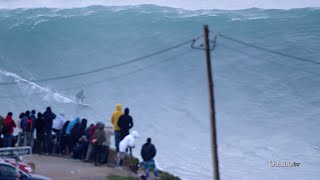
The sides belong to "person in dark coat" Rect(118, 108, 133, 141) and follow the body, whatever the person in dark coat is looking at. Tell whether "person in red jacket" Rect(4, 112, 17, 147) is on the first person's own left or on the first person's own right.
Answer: on the first person's own left

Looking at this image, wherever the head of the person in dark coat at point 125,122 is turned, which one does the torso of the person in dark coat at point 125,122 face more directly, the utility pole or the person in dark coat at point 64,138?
the person in dark coat

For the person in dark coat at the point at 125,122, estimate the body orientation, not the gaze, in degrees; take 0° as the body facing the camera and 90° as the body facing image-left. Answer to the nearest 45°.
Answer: approximately 180°

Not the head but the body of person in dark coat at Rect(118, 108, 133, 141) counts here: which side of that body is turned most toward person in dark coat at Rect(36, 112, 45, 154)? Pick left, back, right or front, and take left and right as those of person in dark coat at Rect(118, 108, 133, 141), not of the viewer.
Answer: left

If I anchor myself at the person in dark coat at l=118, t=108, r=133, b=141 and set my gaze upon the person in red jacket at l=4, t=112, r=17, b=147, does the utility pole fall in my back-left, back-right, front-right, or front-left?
back-left

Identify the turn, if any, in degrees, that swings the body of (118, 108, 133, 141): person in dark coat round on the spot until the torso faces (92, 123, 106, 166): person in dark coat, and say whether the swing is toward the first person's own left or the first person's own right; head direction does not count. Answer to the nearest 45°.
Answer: approximately 90° to the first person's own left

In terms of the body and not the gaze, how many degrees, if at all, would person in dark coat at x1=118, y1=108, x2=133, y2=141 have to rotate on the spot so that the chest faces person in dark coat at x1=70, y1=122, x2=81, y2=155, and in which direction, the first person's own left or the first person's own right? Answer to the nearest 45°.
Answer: approximately 45° to the first person's own left

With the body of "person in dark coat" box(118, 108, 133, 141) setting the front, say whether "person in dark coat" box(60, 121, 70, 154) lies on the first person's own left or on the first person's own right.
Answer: on the first person's own left

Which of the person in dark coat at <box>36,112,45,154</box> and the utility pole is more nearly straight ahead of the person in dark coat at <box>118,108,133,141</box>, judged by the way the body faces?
the person in dark coat

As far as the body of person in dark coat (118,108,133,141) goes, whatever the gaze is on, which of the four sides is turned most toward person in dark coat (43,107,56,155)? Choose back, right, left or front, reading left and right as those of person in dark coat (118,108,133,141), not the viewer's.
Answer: left
